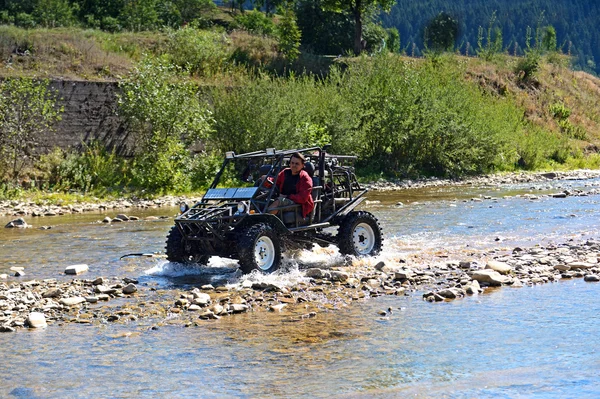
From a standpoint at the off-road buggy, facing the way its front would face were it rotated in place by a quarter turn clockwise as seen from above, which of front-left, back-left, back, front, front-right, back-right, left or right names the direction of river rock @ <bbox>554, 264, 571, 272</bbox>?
back-right

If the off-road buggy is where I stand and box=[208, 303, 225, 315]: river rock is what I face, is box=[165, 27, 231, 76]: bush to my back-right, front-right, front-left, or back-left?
back-right

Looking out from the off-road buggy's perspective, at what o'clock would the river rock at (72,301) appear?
The river rock is roughly at 12 o'clock from the off-road buggy.

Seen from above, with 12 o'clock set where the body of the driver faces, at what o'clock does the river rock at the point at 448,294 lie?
The river rock is roughly at 9 o'clock from the driver.

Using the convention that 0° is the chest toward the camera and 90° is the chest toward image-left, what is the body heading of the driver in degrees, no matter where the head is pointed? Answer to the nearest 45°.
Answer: approximately 45°

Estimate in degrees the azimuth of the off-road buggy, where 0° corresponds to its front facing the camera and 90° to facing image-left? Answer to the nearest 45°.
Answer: approximately 45°
